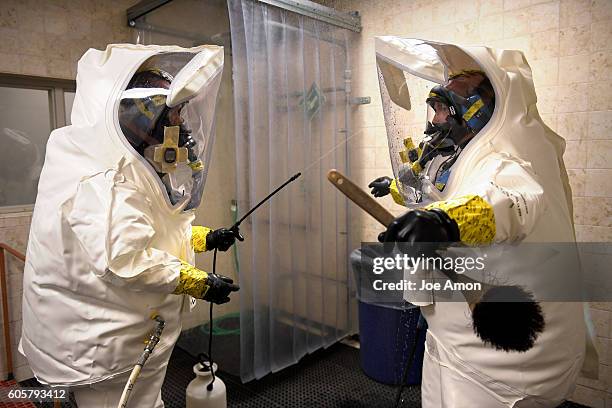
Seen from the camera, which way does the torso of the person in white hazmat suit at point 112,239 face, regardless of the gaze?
to the viewer's right

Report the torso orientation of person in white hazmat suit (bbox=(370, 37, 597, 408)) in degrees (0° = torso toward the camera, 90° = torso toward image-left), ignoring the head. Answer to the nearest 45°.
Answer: approximately 90°

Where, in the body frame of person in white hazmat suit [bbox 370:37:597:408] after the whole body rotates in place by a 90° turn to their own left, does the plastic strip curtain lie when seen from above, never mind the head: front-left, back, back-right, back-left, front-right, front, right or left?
back-right

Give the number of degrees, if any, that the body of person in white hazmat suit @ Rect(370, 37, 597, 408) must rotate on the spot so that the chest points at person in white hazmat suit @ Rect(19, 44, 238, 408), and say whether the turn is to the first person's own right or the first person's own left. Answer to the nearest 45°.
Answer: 0° — they already face them

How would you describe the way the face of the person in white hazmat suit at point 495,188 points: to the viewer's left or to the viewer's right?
to the viewer's left

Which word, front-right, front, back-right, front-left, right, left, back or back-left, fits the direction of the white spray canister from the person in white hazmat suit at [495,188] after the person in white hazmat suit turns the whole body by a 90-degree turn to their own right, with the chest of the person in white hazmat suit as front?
left

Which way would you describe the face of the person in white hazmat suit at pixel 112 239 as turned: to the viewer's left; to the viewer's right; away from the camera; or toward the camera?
to the viewer's right

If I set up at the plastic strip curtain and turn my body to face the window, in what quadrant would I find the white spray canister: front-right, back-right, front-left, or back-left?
front-left

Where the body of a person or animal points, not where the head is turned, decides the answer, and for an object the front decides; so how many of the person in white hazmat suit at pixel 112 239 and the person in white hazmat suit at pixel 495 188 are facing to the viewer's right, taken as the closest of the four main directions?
1

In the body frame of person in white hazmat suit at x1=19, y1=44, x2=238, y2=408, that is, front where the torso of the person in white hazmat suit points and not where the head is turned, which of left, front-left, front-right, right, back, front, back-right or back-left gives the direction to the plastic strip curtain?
front-left

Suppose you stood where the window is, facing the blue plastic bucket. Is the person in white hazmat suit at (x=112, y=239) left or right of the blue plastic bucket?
right

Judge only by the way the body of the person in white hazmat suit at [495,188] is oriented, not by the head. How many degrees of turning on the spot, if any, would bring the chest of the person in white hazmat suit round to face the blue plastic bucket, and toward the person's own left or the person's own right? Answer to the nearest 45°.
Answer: approximately 45° to the person's own right

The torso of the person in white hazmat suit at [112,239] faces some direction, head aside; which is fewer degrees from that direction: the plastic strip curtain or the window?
the plastic strip curtain

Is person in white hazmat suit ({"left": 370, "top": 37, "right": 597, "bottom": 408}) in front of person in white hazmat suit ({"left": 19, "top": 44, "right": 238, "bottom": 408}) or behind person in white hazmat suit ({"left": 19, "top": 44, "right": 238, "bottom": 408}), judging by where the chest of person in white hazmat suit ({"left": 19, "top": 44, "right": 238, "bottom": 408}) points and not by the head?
in front

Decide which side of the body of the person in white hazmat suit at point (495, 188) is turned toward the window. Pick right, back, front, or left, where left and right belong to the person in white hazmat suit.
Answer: front
